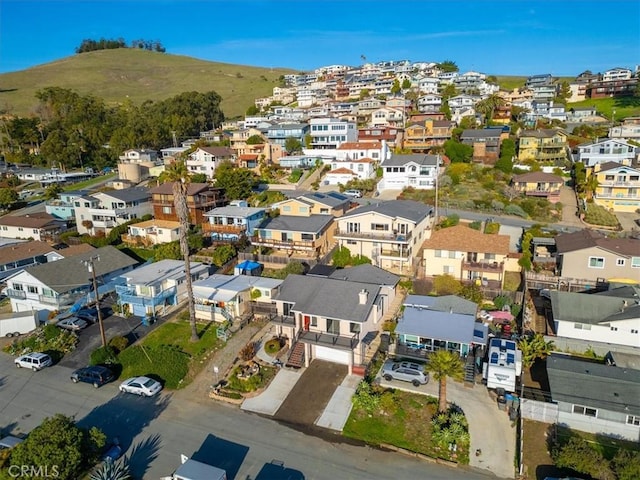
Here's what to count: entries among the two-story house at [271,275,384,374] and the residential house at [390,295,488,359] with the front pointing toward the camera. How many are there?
2

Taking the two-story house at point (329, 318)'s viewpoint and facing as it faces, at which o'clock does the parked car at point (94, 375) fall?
The parked car is roughly at 3 o'clock from the two-story house.

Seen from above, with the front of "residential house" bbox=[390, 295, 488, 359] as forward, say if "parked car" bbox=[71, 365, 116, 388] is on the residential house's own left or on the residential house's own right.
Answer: on the residential house's own right

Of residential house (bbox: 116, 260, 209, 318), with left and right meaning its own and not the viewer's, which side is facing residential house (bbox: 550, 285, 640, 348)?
left

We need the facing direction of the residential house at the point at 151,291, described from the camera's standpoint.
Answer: facing the viewer and to the left of the viewer

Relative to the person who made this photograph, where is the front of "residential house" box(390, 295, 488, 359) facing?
facing the viewer

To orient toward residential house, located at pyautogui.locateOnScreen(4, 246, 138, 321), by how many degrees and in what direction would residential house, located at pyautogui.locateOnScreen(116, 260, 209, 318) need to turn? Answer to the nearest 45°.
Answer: approximately 90° to its right

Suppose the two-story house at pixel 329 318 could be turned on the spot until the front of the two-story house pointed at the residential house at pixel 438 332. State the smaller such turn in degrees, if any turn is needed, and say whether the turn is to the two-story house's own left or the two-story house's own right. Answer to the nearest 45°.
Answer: approximately 90° to the two-story house's own left

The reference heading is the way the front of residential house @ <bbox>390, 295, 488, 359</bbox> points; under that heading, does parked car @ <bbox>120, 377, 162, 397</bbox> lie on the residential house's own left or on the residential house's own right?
on the residential house's own right

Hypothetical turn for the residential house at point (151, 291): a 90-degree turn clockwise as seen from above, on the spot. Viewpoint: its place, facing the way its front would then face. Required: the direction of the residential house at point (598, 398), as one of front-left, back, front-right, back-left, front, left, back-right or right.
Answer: back

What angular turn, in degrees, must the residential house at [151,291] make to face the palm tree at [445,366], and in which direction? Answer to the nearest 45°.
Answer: approximately 90° to its left

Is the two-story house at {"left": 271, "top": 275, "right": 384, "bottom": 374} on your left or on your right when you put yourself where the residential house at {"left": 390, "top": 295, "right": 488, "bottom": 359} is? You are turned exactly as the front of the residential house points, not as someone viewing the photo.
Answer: on your right

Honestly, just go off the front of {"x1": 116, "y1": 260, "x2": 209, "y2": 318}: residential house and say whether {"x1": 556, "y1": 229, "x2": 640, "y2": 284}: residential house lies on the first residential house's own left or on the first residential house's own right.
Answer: on the first residential house's own left

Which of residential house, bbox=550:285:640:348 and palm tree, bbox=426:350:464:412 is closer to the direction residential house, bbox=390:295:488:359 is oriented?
the palm tree

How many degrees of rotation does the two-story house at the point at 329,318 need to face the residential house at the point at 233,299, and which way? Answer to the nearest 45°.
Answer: approximately 135° to its right

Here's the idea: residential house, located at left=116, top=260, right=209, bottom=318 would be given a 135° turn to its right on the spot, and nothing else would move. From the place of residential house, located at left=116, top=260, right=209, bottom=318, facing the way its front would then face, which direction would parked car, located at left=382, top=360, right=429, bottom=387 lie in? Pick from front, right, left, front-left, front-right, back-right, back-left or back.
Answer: back-right
